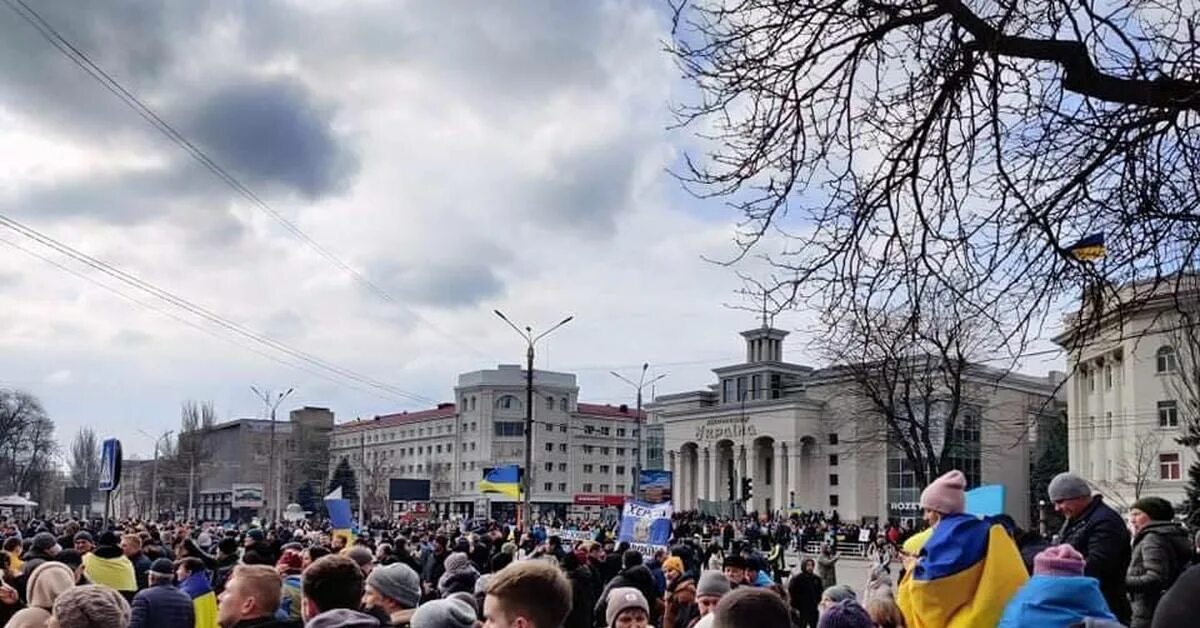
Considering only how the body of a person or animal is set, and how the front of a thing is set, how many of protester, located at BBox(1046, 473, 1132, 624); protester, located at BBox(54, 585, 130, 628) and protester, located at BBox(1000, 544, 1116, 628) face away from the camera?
2

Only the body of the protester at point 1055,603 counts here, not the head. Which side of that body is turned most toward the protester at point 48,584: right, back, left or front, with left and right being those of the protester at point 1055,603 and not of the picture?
left

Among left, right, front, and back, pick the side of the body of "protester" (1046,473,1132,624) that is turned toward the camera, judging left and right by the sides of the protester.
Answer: left

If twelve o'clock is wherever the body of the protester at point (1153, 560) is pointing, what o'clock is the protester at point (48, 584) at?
the protester at point (48, 584) is roughly at 11 o'clock from the protester at point (1153, 560).

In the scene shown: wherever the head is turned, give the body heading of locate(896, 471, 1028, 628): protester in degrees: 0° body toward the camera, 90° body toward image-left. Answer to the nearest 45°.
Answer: approximately 135°

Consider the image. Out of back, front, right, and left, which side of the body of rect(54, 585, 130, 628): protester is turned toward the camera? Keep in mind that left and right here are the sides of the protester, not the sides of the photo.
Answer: back

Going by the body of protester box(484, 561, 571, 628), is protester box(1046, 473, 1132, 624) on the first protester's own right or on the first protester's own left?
on the first protester's own right

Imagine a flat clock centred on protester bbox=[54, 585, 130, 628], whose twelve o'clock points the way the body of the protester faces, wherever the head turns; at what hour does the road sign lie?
The road sign is roughly at 12 o'clock from the protester.

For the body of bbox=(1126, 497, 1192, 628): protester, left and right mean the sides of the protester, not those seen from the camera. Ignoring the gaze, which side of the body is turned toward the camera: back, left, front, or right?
left

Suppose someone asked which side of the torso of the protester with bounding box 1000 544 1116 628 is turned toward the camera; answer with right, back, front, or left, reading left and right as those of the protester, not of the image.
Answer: back

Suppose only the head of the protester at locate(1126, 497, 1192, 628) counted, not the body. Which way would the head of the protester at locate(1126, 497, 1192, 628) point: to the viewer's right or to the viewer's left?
to the viewer's left
